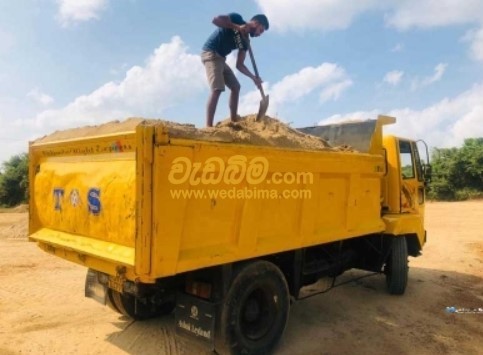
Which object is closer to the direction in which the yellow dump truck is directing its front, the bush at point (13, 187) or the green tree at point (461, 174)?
the green tree

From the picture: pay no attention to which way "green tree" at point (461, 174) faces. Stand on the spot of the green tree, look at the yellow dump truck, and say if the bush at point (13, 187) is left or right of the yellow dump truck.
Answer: right

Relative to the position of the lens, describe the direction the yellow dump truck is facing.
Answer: facing away from the viewer and to the right of the viewer

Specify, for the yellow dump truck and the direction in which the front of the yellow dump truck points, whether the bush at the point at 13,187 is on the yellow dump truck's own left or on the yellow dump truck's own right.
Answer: on the yellow dump truck's own left
